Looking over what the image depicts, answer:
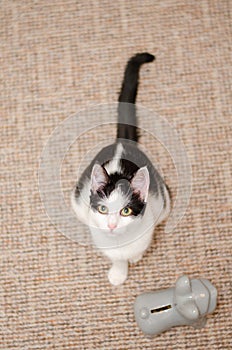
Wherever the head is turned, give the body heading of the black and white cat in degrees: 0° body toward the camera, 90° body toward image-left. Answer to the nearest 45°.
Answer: approximately 0°
